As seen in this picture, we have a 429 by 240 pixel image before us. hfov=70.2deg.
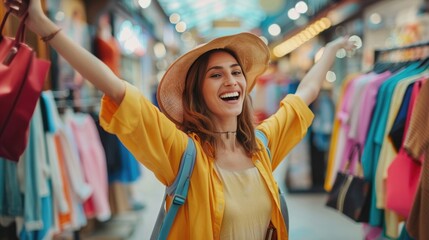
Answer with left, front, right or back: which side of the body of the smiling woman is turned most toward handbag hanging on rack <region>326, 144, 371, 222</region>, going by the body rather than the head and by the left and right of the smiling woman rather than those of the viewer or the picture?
left

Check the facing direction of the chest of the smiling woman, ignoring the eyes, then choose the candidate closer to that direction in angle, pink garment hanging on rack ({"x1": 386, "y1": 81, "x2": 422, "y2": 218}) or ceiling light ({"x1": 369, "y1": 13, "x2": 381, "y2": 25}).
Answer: the pink garment hanging on rack

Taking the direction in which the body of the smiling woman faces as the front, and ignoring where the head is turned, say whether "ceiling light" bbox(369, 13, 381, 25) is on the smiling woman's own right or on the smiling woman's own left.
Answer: on the smiling woman's own left

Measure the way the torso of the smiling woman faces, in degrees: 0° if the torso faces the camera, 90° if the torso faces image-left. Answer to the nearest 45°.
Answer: approximately 315°

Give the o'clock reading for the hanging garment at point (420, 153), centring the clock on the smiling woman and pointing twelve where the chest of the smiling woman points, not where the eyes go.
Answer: The hanging garment is roughly at 10 o'clock from the smiling woman.

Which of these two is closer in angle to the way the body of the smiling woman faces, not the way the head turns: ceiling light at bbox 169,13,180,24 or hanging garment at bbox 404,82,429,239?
the hanging garment

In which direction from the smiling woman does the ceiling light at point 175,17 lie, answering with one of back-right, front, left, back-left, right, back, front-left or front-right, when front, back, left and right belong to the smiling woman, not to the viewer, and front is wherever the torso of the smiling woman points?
back-left
